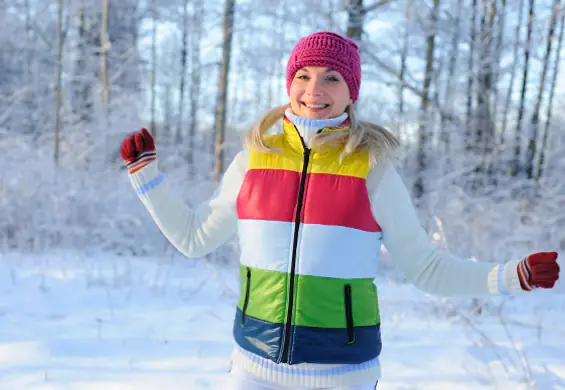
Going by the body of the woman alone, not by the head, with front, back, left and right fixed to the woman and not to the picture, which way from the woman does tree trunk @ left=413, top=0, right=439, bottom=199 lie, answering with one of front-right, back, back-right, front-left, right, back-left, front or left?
back

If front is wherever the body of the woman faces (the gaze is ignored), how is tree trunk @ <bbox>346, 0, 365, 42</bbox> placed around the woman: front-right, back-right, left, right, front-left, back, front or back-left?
back

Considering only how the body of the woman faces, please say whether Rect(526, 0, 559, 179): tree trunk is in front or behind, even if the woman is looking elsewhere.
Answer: behind

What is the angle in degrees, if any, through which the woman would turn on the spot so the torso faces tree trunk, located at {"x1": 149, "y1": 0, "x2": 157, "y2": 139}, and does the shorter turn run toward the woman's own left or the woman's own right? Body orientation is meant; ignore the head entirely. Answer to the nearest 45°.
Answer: approximately 180°

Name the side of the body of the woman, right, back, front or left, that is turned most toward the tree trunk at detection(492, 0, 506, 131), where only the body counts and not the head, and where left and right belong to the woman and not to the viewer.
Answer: back

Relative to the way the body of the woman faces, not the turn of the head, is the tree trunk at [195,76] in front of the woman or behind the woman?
behind

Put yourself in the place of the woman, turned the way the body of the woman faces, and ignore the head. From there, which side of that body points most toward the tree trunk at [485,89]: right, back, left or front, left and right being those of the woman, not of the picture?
back

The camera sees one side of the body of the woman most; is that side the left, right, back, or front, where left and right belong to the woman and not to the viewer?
front
